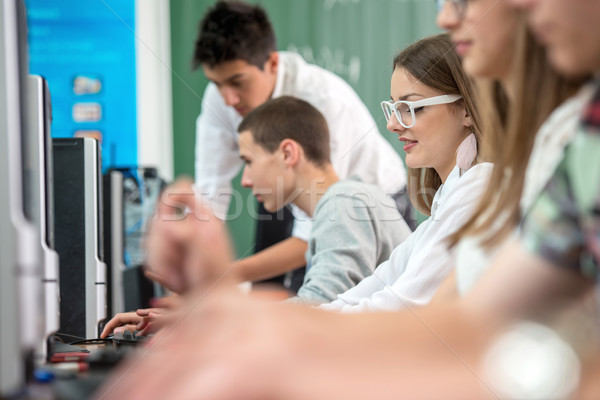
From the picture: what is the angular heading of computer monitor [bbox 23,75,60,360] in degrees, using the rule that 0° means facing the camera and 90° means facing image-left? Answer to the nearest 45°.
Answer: approximately 270°

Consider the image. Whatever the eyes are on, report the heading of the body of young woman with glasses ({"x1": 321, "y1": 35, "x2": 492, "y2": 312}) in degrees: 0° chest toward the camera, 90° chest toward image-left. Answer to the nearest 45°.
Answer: approximately 90°

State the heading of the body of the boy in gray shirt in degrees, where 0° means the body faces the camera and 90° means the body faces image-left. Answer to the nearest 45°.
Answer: approximately 90°

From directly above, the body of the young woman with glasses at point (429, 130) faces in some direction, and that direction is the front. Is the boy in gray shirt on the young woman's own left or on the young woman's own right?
on the young woman's own right

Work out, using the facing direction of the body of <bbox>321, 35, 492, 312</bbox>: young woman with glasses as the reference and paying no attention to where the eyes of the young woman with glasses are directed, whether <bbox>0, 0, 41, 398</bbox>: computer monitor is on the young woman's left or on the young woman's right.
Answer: on the young woman's left

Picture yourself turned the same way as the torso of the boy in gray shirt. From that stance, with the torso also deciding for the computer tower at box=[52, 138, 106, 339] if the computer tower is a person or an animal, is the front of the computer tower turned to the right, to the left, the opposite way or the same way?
the opposite way

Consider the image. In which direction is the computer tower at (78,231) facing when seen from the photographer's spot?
facing to the right of the viewer
